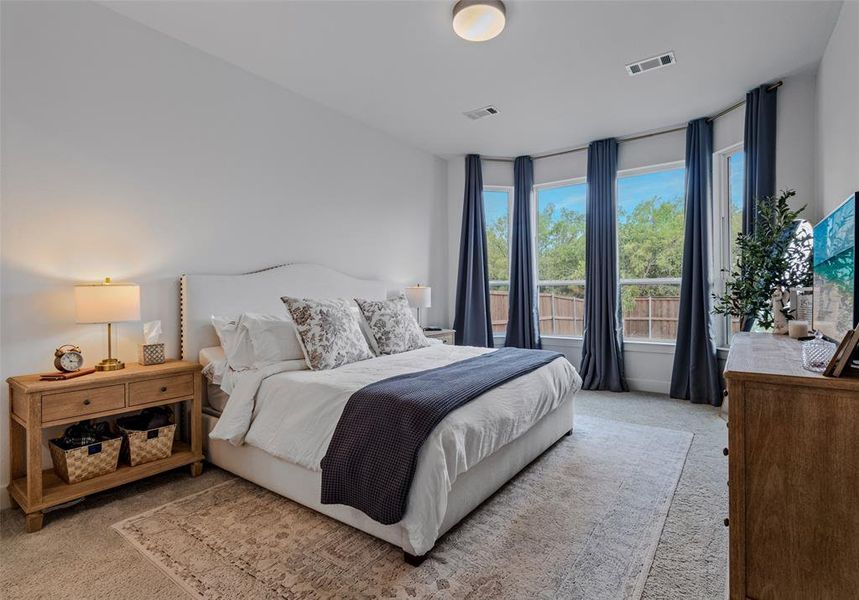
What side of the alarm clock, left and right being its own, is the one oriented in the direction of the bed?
front

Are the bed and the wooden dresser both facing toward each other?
yes

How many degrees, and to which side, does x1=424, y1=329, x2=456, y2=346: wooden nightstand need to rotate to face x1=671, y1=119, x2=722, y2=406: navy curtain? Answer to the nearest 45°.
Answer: approximately 45° to its left

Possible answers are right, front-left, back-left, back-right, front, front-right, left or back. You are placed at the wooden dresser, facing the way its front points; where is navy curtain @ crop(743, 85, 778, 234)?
right

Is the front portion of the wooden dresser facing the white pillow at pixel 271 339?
yes

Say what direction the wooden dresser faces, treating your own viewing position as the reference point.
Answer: facing to the left of the viewer

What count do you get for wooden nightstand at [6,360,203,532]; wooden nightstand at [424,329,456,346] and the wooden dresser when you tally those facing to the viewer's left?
1

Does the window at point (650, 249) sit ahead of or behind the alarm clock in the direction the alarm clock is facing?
ahead

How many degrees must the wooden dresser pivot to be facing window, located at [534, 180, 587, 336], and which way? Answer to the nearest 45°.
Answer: approximately 45° to its right
